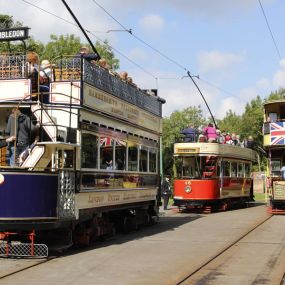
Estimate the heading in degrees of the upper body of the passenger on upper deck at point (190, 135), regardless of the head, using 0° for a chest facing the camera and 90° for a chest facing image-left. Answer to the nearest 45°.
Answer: approximately 45°
